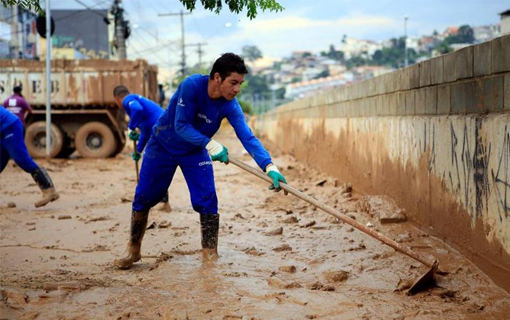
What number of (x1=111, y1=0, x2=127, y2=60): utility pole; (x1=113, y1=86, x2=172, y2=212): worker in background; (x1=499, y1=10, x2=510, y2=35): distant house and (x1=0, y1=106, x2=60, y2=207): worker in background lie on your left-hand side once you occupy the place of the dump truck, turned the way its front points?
2

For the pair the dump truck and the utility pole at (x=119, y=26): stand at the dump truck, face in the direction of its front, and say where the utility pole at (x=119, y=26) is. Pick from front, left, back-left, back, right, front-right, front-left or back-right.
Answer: right

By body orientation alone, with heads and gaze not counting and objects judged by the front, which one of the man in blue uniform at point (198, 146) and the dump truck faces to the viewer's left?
the dump truck

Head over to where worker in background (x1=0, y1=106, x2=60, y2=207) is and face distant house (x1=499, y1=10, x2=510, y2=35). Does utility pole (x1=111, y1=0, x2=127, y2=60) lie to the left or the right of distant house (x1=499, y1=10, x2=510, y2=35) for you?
left

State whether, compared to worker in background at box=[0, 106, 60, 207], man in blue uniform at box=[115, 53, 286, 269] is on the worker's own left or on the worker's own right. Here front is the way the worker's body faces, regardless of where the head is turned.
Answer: on the worker's own left

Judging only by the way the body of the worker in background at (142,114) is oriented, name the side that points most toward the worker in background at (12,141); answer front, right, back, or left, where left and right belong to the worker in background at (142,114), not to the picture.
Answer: front

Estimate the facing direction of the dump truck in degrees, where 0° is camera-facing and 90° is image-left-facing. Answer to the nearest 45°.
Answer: approximately 90°

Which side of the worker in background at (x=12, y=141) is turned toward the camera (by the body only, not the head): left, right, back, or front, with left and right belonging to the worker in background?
left

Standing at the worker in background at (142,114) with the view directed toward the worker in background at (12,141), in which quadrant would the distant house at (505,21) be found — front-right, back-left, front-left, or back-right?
back-right

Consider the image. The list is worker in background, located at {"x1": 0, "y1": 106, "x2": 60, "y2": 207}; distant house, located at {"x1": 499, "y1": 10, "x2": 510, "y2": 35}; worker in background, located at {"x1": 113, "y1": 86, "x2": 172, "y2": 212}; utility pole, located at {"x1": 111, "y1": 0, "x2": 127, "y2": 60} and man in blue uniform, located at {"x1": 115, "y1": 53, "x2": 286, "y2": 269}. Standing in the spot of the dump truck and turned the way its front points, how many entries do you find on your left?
3

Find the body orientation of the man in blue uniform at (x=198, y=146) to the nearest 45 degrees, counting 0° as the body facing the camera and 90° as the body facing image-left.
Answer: approximately 315°

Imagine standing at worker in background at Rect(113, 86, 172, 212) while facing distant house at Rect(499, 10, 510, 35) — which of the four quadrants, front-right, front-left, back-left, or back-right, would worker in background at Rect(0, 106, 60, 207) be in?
back-left

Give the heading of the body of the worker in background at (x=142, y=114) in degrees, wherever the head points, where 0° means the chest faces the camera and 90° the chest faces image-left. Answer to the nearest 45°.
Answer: approximately 90°
